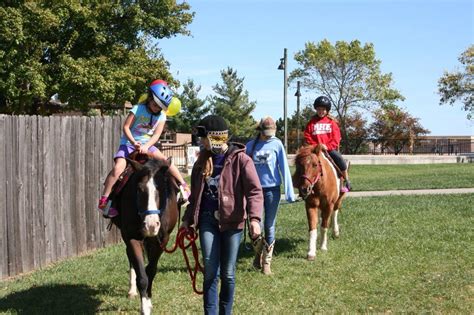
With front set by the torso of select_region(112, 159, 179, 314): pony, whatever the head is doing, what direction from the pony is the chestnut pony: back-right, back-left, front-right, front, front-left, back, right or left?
back-left

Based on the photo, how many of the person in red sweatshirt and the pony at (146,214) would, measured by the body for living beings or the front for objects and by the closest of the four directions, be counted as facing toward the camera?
2

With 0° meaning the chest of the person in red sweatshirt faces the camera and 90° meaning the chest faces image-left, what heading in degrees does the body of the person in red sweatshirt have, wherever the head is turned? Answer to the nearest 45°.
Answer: approximately 0°

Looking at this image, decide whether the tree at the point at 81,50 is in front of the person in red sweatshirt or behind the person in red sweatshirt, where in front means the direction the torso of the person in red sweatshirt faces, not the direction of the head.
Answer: behind

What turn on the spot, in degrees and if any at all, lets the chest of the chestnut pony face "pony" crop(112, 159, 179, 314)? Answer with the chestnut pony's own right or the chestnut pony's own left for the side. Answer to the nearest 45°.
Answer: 0° — it already faces it

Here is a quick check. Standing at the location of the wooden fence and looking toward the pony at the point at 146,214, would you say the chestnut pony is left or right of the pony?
left

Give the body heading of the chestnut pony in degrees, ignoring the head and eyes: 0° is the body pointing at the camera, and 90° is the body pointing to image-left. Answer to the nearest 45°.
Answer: approximately 45°
